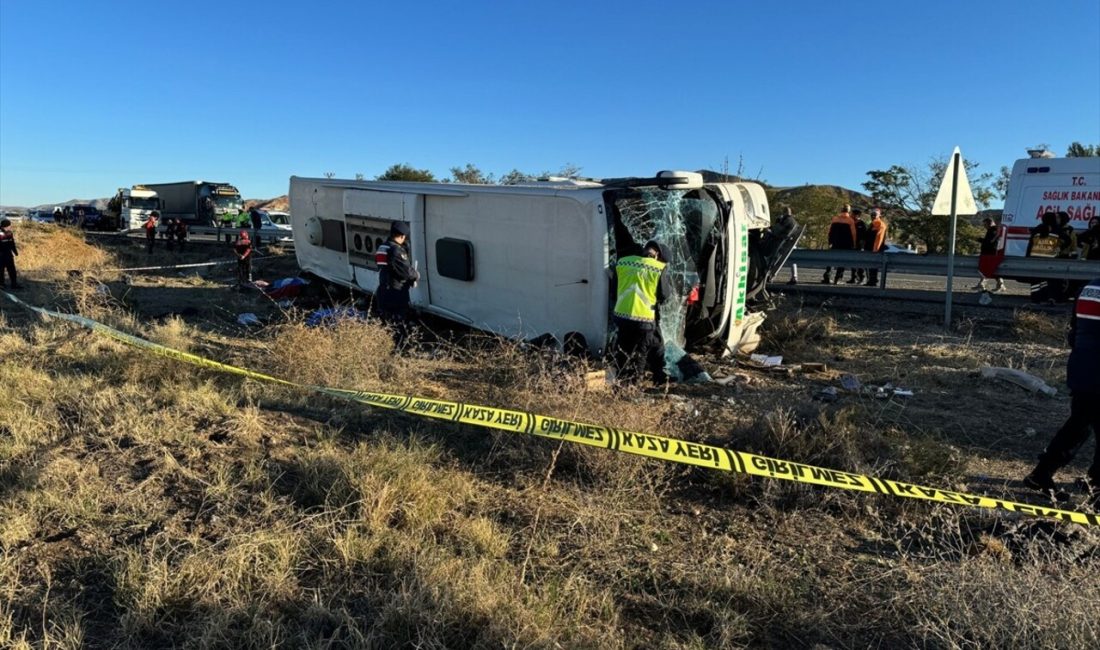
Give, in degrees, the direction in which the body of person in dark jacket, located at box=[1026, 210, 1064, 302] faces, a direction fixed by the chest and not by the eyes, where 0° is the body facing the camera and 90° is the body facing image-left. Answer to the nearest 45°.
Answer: approximately 180°

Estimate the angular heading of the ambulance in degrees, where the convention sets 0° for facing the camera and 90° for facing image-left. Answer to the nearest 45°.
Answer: approximately 270°

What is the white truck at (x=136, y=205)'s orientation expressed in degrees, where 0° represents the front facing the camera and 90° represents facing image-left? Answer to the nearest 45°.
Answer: approximately 315°

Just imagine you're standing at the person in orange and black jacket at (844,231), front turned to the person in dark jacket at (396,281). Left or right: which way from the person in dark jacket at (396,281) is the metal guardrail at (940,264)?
left

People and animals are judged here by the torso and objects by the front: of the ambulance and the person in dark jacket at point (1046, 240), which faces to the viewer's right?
the ambulance
